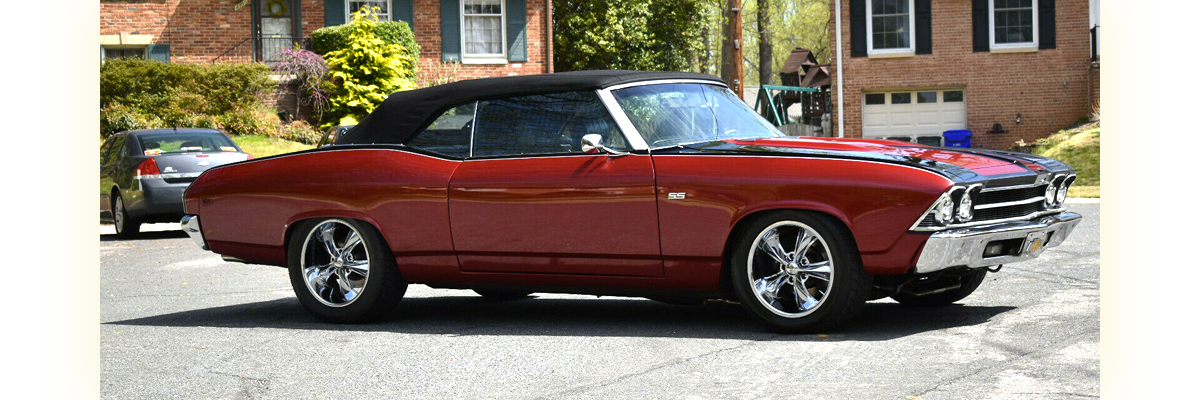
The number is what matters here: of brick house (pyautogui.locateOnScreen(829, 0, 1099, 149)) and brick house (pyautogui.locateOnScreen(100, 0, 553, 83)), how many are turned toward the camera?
2

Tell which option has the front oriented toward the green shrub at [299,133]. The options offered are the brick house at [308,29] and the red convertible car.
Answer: the brick house

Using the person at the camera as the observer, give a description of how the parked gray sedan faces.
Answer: facing away from the viewer and to the left of the viewer

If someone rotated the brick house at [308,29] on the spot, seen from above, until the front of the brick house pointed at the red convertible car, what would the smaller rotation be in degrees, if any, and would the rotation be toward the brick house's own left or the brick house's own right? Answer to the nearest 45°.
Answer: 0° — it already faces it

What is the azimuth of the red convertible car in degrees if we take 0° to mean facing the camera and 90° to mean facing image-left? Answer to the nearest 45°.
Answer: approximately 315°

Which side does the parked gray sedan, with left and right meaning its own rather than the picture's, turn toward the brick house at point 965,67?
right

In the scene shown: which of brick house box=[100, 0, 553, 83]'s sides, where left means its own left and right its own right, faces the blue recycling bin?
left

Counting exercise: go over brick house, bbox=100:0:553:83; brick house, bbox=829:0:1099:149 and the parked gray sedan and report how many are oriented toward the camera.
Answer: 2

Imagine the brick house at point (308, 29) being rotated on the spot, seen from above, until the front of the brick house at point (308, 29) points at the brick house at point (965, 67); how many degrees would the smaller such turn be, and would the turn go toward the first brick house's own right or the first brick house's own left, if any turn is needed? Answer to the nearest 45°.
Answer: approximately 90° to the first brick house's own left

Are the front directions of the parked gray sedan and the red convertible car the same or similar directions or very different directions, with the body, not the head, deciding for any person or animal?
very different directions

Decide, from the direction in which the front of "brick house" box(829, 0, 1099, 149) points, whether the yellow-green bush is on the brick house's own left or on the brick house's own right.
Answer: on the brick house's own right

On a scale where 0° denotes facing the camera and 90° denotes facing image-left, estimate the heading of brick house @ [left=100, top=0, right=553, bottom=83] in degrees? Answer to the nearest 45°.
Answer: approximately 0°
